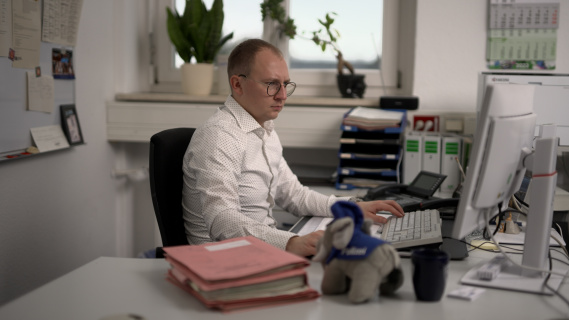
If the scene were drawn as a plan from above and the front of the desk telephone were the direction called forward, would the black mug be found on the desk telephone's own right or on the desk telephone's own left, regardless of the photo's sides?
on the desk telephone's own left

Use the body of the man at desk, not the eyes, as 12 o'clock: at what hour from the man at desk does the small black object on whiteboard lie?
The small black object on whiteboard is roughly at 6 o'clock from the man at desk.

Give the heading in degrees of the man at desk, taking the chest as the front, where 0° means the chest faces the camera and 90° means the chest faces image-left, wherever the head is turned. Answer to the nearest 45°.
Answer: approximately 315°

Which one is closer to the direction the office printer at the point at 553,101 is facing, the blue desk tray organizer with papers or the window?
the blue desk tray organizer with papers

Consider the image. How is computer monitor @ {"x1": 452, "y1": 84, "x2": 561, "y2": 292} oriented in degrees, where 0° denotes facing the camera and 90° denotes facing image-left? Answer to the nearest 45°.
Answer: approximately 135°

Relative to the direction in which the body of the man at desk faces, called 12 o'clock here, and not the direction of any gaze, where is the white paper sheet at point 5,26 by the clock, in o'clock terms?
The white paper sheet is roughly at 5 o'clock from the man at desk.

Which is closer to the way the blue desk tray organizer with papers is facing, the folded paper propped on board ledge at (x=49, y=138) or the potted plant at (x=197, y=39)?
the folded paper propped on board ledge

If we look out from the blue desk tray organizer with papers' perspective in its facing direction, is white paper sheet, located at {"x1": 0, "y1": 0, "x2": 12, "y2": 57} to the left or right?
on its right

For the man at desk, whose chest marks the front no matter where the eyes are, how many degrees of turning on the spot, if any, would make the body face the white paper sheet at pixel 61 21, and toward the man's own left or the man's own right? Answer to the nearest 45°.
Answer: approximately 180°

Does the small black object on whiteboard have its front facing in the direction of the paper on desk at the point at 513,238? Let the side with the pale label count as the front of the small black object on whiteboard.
yes

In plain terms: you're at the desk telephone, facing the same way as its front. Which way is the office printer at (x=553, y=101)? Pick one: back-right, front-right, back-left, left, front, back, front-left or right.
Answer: back
